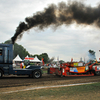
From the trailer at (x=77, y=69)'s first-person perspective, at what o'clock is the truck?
The truck is roughly at 11 o'clock from the trailer.

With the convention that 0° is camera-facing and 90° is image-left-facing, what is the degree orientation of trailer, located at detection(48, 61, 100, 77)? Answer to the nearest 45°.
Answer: approximately 90°

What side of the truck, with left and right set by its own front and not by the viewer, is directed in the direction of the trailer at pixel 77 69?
back

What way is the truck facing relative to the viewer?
to the viewer's left

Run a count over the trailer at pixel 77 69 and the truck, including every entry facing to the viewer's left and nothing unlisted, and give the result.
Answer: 2
